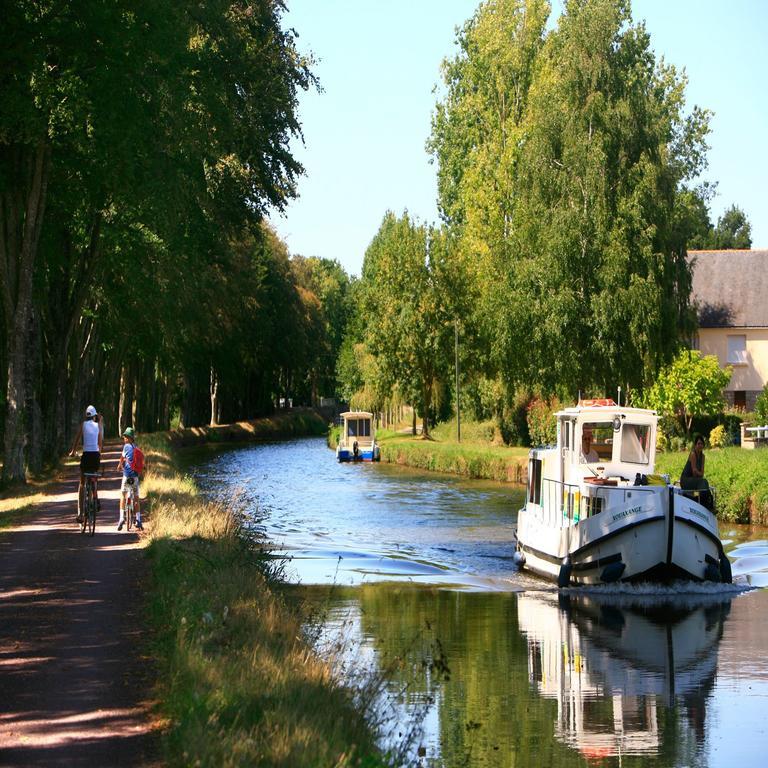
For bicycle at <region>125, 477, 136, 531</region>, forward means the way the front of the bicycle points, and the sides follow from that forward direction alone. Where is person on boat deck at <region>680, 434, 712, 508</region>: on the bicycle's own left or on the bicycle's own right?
on the bicycle's own right

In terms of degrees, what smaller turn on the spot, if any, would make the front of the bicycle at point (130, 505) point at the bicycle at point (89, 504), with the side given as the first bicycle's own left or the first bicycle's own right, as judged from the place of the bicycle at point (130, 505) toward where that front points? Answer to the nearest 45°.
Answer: approximately 135° to the first bicycle's own left

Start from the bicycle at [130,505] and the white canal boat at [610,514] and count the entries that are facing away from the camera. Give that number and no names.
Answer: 1

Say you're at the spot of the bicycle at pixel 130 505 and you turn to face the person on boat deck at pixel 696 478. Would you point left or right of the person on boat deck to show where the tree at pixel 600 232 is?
left

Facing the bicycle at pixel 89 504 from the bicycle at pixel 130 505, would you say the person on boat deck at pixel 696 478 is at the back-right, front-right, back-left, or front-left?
back-left

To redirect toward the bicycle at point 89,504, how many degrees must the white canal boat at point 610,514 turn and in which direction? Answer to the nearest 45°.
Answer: approximately 90° to its right

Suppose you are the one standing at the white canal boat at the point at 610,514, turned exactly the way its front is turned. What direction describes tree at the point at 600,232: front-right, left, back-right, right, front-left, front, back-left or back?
back-left

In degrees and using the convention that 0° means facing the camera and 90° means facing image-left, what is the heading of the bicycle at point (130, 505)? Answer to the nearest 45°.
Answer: approximately 180°

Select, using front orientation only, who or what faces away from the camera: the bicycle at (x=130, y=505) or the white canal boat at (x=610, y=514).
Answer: the bicycle

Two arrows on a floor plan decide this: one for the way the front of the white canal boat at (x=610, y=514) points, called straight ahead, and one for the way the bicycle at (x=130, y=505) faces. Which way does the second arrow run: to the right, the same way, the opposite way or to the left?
the opposite way

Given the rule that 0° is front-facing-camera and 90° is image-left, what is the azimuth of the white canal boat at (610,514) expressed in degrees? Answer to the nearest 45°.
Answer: approximately 315°

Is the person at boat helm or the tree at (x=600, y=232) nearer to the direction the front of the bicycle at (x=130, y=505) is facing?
the tree

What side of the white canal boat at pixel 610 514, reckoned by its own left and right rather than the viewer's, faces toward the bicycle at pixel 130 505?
right

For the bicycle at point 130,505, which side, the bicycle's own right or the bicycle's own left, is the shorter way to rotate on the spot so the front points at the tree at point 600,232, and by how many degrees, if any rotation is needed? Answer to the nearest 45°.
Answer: approximately 45° to the bicycle's own right
